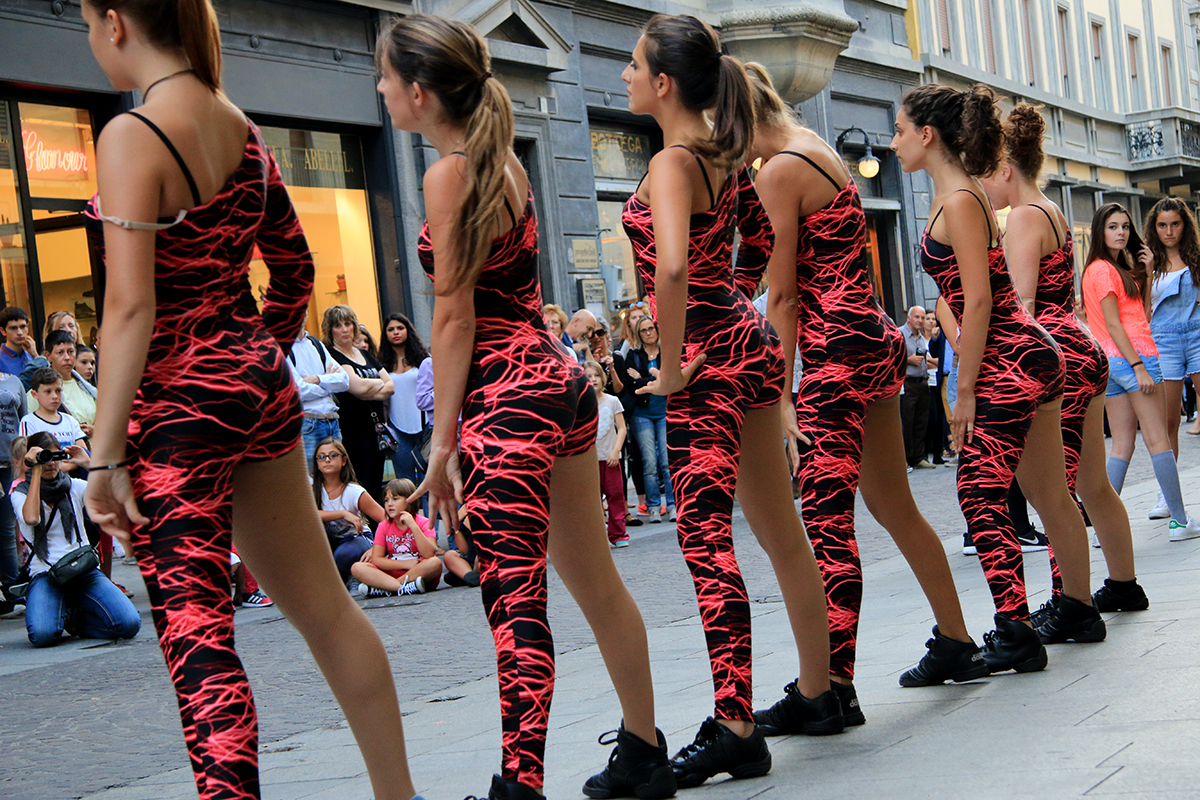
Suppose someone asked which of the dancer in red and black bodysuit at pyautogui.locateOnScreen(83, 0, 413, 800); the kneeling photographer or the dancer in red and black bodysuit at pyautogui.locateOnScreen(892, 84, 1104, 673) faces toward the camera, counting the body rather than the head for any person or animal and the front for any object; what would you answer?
the kneeling photographer

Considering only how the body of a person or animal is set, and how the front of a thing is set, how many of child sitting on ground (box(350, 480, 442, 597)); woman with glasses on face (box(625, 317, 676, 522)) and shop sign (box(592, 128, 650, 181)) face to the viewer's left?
0

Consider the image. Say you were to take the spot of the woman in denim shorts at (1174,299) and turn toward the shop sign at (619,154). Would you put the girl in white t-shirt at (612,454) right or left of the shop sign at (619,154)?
left

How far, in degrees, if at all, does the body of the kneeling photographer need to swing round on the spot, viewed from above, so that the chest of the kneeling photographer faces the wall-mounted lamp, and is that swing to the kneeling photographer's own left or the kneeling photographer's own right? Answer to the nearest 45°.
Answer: approximately 135° to the kneeling photographer's own left

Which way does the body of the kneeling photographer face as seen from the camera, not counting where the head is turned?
toward the camera

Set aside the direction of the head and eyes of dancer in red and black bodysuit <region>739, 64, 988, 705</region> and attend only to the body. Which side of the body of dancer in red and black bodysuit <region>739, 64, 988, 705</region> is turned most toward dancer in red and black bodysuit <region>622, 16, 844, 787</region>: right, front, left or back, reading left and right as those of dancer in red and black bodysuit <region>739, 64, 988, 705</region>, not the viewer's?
left

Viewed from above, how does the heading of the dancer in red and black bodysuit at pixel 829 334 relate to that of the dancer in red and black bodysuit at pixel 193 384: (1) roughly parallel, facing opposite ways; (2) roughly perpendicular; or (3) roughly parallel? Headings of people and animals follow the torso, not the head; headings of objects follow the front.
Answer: roughly parallel

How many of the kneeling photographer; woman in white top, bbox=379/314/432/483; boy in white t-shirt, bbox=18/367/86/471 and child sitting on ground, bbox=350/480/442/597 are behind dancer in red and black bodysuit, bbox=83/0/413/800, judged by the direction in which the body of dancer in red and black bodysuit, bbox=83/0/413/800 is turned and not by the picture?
0

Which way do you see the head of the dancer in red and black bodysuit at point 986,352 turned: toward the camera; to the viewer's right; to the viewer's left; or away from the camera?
to the viewer's left

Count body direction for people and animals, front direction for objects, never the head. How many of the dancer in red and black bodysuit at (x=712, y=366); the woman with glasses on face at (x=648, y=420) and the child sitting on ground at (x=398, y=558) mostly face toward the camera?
2

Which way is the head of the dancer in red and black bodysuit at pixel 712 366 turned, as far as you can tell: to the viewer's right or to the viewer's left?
to the viewer's left

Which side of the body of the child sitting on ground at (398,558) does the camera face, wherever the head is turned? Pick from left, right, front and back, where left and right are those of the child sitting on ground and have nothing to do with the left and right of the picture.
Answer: front

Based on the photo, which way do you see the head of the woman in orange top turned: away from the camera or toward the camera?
toward the camera

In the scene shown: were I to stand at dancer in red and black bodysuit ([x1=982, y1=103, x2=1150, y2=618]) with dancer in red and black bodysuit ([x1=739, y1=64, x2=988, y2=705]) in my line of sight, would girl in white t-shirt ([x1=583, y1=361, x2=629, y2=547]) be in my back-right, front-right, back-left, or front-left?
back-right

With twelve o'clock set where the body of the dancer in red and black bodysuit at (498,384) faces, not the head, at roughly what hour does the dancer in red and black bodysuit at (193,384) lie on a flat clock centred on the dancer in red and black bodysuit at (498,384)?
the dancer in red and black bodysuit at (193,384) is roughly at 9 o'clock from the dancer in red and black bodysuit at (498,384).

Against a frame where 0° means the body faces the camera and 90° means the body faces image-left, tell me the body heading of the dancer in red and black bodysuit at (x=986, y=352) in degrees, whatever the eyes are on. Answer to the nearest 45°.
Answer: approximately 90°

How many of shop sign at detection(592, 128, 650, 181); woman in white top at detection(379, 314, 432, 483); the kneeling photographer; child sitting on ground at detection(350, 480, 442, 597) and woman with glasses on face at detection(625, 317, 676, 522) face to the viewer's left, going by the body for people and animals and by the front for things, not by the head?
0
